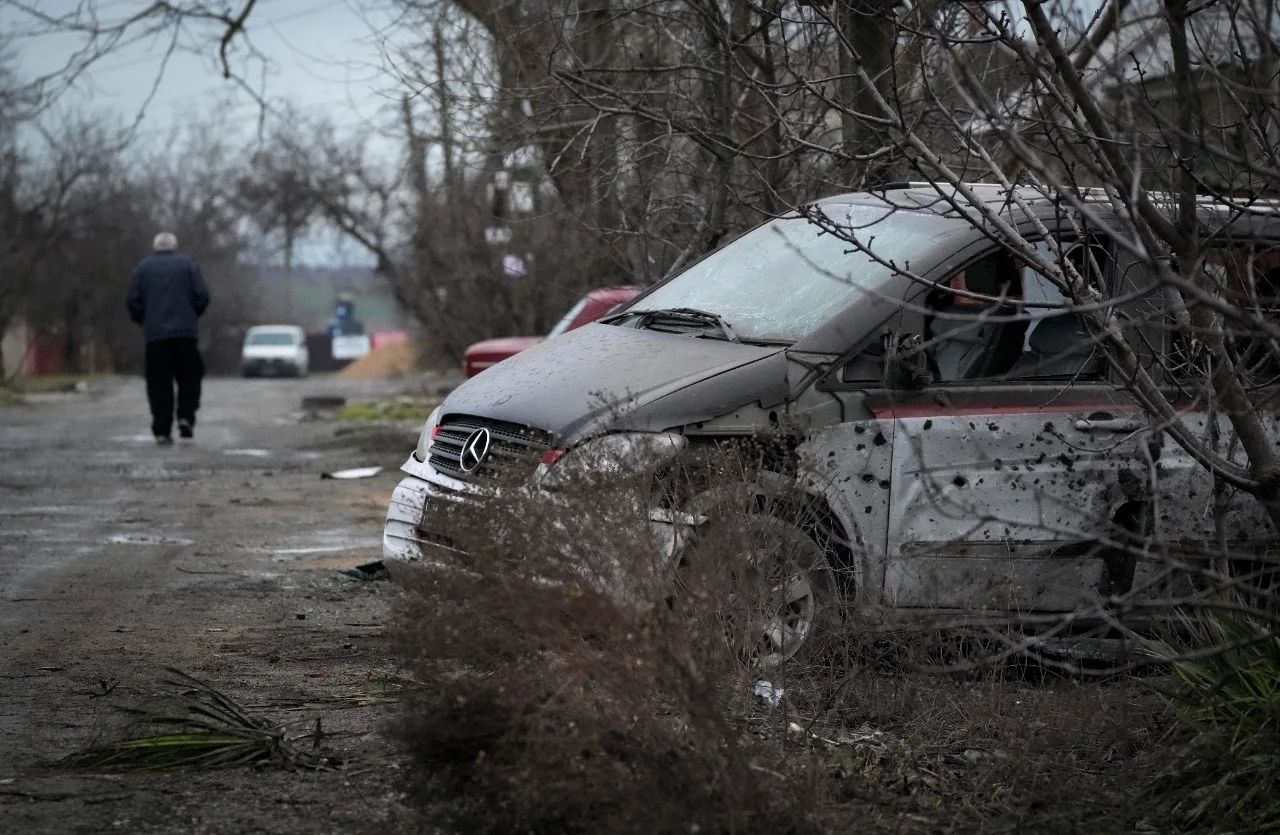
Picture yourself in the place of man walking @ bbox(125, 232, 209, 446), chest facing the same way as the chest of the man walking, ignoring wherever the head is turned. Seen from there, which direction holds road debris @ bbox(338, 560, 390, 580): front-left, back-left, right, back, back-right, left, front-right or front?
back

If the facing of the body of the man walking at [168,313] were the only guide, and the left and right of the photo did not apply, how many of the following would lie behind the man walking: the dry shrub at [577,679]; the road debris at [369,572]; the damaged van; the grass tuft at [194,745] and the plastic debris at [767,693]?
5

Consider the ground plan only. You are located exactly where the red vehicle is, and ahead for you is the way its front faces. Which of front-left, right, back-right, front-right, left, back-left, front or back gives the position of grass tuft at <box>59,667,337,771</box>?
left

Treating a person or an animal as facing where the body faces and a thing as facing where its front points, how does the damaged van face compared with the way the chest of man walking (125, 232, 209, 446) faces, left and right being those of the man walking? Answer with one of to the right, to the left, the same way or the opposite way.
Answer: to the left

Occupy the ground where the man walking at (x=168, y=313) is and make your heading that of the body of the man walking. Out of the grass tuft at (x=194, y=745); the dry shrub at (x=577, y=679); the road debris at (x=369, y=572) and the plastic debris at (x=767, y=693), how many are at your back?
4

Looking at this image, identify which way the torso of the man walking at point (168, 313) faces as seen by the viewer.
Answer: away from the camera

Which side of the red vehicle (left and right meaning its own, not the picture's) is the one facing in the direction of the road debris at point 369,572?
left

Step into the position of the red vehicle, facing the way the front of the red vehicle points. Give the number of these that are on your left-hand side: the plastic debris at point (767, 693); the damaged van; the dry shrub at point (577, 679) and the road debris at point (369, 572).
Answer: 4

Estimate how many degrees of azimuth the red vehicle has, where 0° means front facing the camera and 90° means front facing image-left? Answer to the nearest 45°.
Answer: approximately 90°

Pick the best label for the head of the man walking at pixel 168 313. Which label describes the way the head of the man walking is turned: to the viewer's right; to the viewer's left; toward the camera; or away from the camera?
away from the camera

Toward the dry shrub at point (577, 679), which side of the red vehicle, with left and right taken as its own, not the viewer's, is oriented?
left

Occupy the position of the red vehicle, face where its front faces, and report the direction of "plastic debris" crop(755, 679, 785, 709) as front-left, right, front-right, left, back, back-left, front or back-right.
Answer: left
